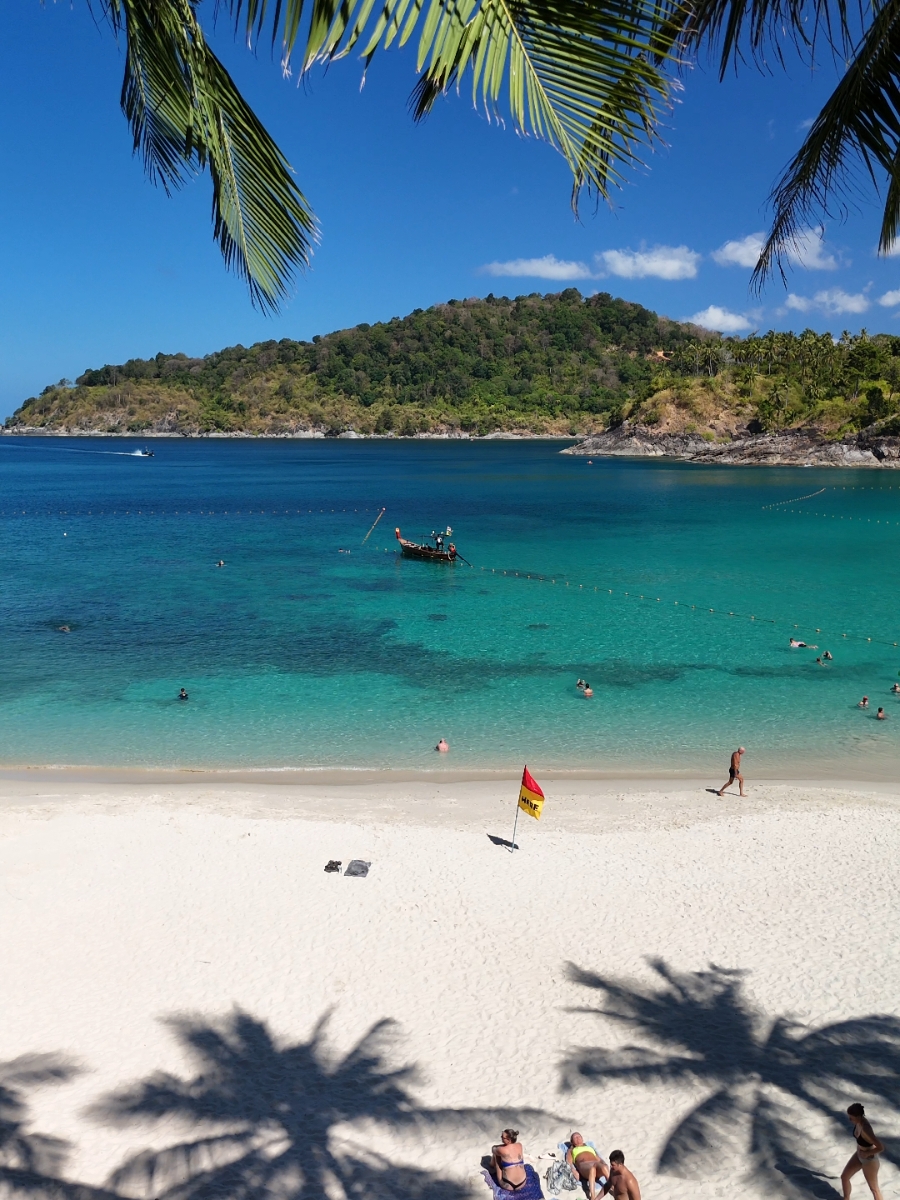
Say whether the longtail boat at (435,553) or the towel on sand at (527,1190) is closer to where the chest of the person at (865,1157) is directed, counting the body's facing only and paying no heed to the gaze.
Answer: the towel on sand

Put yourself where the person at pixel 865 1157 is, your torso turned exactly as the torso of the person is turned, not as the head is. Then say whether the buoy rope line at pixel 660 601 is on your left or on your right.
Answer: on your right
